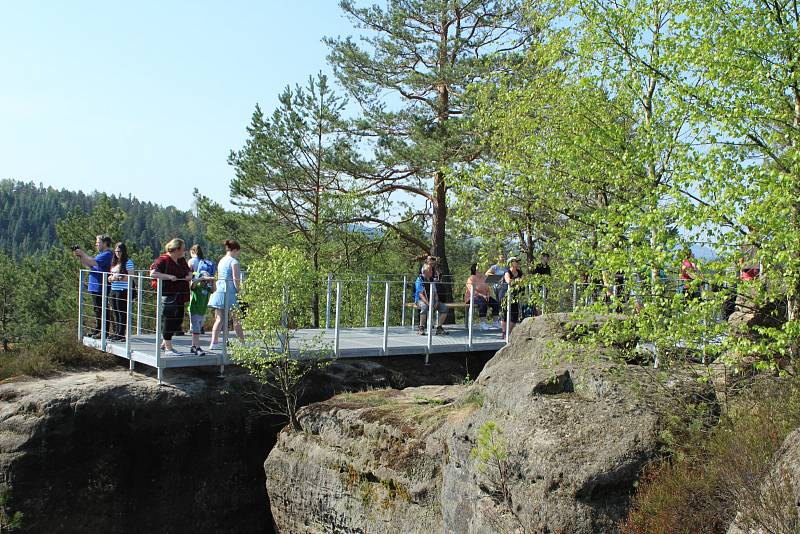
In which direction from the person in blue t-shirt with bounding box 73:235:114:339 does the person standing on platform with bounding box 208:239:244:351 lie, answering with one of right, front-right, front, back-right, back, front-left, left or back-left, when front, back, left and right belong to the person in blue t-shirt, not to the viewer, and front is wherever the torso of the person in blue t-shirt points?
back-left

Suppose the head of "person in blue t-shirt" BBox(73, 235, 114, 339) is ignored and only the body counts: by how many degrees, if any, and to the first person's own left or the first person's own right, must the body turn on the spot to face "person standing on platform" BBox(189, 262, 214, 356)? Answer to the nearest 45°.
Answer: approximately 135° to the first person's own left

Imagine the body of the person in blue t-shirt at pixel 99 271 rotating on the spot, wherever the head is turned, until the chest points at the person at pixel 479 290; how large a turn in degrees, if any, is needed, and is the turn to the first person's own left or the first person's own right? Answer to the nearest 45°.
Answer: approximately 180°

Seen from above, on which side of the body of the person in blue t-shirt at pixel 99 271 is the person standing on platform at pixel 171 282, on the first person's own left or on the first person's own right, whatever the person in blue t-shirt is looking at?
on the first person's own left

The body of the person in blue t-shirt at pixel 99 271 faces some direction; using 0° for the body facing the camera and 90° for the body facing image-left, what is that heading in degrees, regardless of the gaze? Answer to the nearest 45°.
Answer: approximately 90°

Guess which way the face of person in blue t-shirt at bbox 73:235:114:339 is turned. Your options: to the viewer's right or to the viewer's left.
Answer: to the viewer's left

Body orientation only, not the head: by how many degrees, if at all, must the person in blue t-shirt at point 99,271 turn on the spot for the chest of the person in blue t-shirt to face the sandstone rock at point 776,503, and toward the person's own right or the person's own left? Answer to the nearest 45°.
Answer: approximately 135° to the person's own left

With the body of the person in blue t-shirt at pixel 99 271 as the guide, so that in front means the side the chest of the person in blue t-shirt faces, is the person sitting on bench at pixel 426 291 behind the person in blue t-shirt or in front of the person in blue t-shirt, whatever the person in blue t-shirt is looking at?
behind
